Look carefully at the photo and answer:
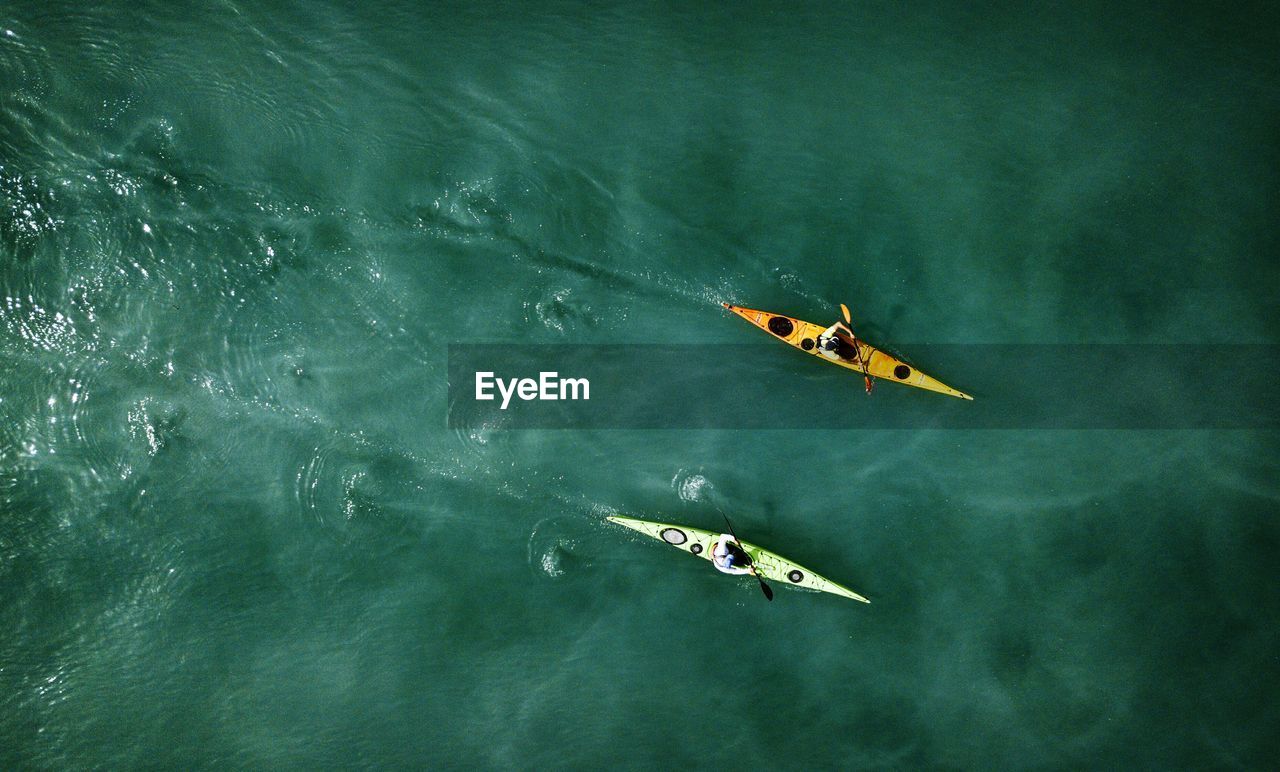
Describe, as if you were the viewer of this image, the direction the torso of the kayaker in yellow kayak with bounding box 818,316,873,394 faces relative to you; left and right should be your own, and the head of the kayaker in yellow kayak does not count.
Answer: facing to the right of the viewer
